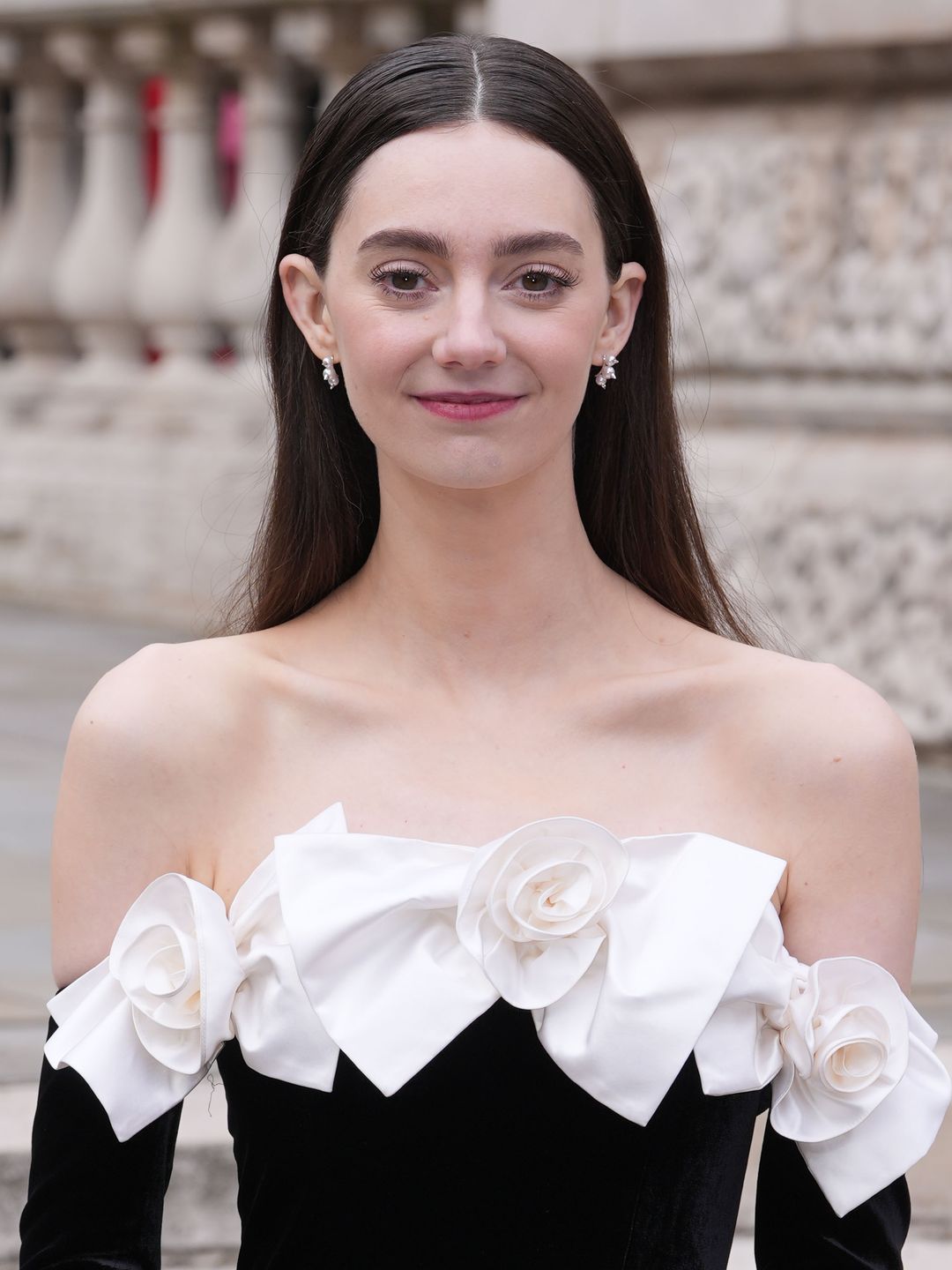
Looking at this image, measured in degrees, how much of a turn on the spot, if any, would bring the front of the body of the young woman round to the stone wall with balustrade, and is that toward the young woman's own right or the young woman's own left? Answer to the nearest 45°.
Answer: approximately 180°

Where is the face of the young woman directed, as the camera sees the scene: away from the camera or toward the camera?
toward the camera

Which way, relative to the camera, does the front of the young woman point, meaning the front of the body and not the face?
toward the camera
